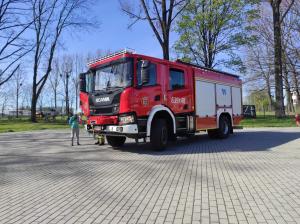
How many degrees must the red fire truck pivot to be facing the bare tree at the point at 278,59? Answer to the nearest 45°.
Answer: approximately 180°

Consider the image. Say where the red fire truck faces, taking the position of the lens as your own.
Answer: facing the viewer and to the left of the viewer
